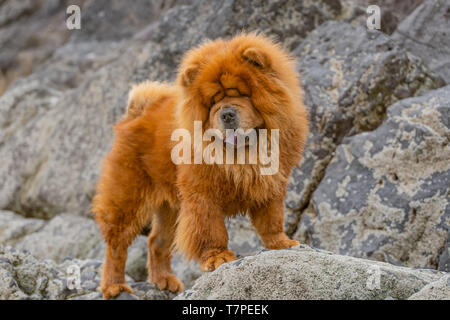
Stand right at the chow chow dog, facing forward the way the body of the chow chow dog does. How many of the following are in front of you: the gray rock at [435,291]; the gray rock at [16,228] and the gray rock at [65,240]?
1

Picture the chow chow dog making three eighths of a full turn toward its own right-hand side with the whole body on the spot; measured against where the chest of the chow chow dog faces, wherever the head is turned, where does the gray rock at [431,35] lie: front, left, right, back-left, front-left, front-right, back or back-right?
back-right

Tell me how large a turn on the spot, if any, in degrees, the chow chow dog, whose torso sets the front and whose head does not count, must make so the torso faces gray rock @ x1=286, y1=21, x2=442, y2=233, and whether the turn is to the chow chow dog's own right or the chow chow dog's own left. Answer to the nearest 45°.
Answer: approximately 90° to the chow chow dog's own left

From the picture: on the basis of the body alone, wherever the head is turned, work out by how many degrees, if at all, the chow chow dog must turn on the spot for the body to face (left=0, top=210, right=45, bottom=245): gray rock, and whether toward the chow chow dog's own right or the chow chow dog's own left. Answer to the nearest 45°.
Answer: approximately 180°

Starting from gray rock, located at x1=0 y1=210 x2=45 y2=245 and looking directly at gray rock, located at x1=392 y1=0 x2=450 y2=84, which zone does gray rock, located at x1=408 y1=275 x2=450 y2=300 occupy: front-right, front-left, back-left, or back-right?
front-right

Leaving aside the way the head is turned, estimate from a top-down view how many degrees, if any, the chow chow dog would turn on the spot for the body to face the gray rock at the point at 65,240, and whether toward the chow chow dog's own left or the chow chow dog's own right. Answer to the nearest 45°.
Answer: approximately 180°

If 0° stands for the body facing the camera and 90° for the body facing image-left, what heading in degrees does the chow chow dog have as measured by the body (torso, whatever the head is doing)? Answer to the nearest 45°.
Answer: approximately 315°

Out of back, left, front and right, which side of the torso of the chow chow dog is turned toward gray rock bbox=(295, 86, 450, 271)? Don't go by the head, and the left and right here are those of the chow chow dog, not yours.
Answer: left

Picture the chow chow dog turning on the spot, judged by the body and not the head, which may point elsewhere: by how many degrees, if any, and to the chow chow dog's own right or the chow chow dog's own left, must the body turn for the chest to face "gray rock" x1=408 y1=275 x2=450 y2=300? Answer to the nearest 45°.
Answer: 0° — it already faces it
